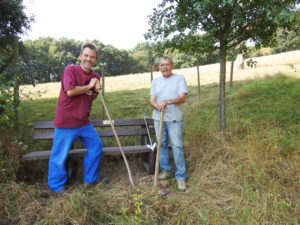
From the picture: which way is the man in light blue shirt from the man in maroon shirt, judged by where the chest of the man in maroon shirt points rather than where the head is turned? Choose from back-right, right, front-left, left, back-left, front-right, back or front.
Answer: front-left

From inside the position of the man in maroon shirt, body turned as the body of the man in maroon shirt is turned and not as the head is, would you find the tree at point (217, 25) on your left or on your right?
on your left

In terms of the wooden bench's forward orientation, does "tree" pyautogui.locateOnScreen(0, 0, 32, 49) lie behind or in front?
behind

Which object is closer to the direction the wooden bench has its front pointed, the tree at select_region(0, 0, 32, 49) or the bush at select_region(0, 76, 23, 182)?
the bush

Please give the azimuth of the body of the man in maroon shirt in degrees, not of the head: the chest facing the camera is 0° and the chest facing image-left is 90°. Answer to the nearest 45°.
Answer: approximately 315°
